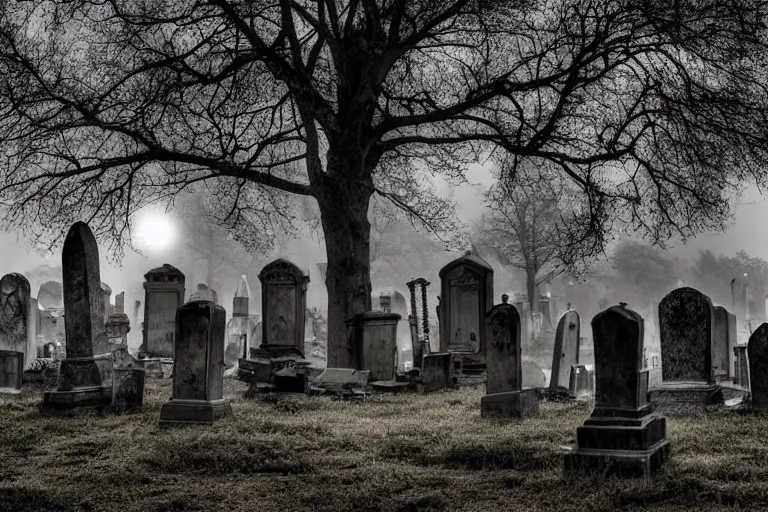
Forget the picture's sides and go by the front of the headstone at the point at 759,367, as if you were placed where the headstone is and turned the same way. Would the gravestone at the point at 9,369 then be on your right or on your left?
on your right

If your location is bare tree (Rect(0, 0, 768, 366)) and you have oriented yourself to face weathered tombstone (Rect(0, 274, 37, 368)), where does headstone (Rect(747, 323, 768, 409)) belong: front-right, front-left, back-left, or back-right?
back-left

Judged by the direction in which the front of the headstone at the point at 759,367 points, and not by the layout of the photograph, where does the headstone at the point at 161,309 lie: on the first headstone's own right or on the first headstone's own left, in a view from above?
on the first headstone's own right

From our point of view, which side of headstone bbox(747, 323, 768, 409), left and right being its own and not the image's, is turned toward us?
front

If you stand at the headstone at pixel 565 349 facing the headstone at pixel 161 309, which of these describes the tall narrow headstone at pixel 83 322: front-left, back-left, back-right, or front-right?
front-left

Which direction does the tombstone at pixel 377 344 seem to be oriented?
toward the camera

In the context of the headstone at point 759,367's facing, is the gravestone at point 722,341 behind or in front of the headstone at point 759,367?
behind

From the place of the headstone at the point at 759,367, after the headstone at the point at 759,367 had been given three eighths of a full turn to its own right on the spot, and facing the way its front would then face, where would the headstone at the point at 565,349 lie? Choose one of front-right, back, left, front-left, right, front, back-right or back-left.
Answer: front

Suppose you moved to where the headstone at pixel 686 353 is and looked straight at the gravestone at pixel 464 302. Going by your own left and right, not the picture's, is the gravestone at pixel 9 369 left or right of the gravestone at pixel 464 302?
left

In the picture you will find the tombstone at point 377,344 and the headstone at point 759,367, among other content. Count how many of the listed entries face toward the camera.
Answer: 2
